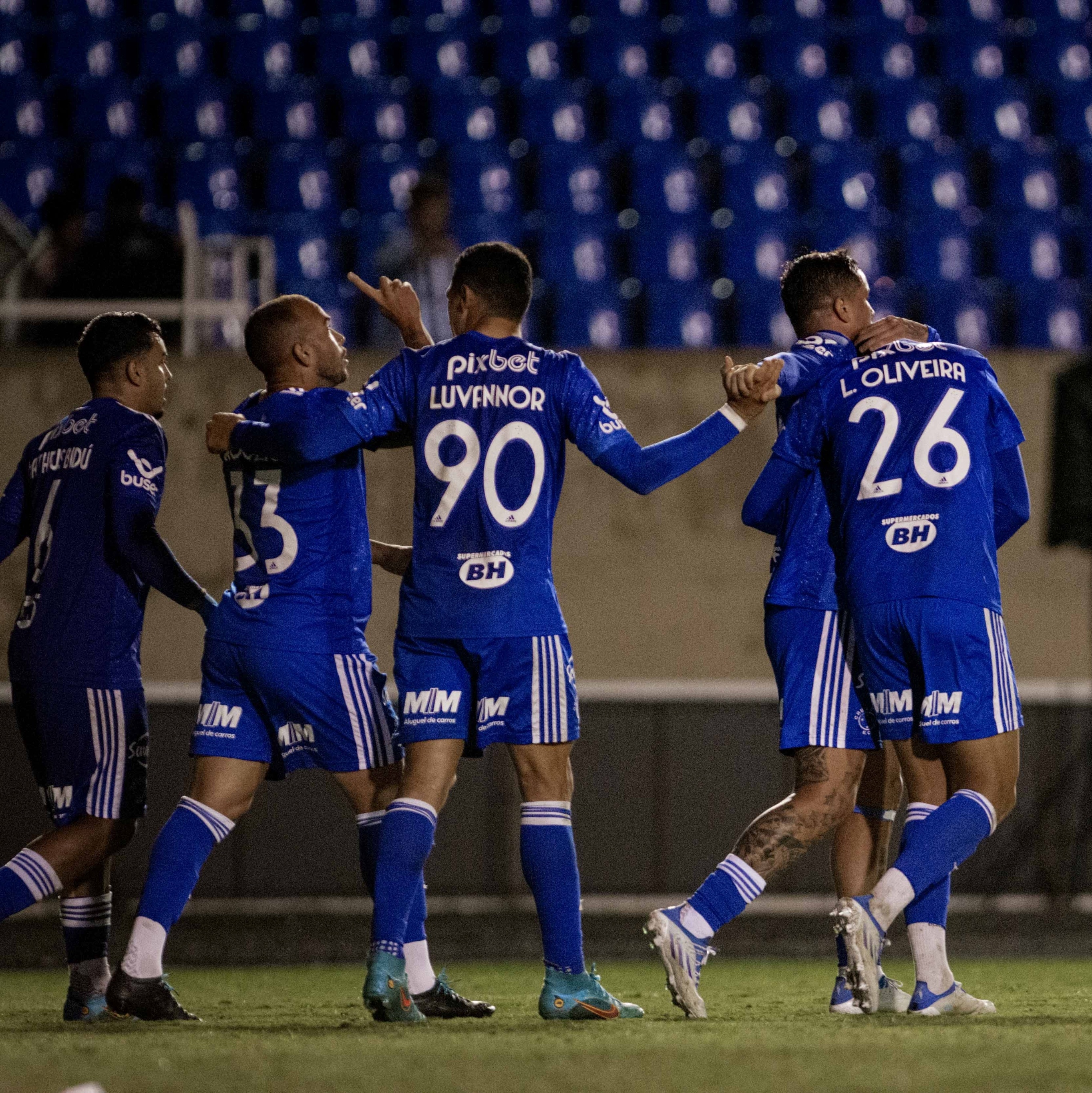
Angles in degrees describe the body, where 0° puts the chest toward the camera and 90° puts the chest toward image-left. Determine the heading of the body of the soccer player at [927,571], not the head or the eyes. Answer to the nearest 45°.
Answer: approximately 225°

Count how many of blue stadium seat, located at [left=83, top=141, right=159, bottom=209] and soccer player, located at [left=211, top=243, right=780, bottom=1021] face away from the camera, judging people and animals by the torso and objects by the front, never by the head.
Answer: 1

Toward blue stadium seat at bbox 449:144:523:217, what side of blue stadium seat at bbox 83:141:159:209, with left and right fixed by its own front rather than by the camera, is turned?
left

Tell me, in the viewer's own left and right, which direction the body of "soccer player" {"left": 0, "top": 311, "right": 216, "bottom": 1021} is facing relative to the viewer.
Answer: facing away from the viewer and to the right of the viewer

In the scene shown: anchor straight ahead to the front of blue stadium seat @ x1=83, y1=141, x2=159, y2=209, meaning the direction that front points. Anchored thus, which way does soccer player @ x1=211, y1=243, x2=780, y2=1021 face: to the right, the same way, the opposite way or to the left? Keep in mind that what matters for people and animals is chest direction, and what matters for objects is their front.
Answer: the opposite way

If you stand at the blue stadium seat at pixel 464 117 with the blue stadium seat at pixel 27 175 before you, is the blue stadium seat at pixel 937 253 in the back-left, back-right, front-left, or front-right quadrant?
back-left

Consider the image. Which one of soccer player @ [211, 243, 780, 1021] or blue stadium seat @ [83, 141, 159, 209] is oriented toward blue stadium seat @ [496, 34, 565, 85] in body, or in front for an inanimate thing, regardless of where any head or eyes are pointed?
the soccer player

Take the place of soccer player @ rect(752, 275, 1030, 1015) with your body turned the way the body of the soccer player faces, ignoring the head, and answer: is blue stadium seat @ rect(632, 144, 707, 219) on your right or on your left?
on your left

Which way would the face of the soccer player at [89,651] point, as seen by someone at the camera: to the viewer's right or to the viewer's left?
to the viewer's right
